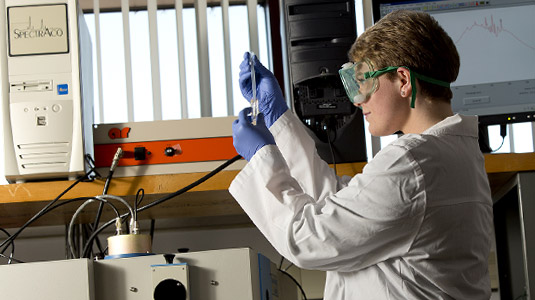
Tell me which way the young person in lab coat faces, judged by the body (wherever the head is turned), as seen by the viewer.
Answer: to the viewer's left

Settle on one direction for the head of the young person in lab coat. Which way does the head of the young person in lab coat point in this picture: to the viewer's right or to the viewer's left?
to the viewer's left

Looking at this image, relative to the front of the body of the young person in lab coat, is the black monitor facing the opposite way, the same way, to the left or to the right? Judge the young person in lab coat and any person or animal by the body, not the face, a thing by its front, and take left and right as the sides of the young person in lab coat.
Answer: to the left

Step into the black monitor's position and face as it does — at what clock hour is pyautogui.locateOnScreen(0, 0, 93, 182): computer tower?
The computer tower is roughly at 2 o'clock from the black monitor.

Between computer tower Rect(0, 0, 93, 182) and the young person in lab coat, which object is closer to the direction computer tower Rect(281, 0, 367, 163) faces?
the young person in lab coat

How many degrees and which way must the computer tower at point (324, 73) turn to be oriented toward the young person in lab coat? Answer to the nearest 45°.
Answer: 0° — it already faces them

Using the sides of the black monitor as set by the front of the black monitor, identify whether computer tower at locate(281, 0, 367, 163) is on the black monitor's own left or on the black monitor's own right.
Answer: on the black monitor's own right

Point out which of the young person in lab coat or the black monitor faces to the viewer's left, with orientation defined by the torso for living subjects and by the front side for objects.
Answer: the young person in lab coat

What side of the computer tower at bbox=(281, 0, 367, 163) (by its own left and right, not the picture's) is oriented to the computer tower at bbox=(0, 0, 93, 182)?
right

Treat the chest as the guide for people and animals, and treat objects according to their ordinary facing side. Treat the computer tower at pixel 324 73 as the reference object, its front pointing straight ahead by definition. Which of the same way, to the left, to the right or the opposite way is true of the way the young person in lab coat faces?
to the right

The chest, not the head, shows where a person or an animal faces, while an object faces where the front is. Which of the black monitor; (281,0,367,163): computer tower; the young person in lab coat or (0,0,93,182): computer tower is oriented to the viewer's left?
the young person in lab coat
